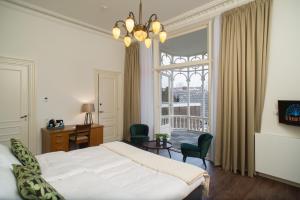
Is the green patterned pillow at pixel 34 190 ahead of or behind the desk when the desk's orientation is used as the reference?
ahead

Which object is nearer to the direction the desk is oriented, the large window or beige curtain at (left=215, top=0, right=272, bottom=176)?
the beige curtain

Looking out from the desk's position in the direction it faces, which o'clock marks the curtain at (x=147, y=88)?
The curtain is roughly at 10 o'clock from the desk.

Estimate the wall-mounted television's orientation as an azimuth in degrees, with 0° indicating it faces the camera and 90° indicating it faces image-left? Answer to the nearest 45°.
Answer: approximately 45°

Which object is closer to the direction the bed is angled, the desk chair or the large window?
the large window

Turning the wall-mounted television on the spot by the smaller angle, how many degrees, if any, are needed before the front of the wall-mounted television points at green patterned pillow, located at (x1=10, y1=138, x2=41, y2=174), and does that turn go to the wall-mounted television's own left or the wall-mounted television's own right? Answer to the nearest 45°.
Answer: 0° — it already faces it

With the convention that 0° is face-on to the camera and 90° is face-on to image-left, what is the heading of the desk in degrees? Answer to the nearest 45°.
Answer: approximately 315°

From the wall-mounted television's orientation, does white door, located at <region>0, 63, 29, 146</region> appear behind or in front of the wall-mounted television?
in front

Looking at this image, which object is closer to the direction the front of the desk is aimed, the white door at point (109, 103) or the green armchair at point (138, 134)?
the green armchair

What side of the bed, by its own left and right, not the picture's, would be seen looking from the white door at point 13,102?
left

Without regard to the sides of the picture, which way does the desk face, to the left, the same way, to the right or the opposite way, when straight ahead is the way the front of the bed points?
to the right

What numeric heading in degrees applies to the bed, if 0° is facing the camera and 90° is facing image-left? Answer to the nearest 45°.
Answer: approximately 225°
